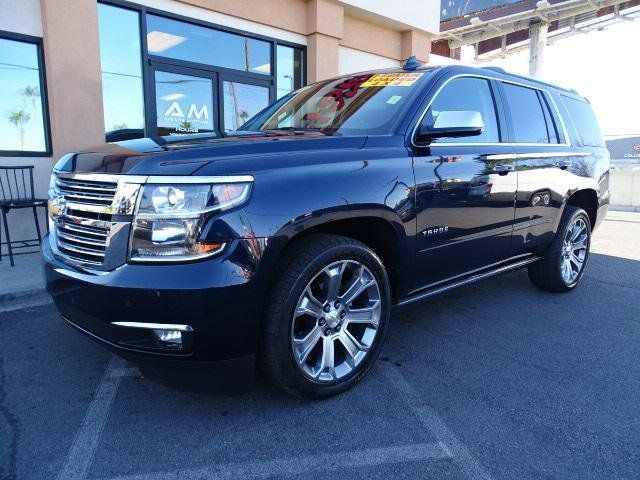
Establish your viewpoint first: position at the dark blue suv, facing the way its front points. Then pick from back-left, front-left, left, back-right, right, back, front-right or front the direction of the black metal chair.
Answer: right

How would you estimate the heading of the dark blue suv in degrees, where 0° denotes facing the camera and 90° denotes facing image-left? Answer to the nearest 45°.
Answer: approximately 45°
